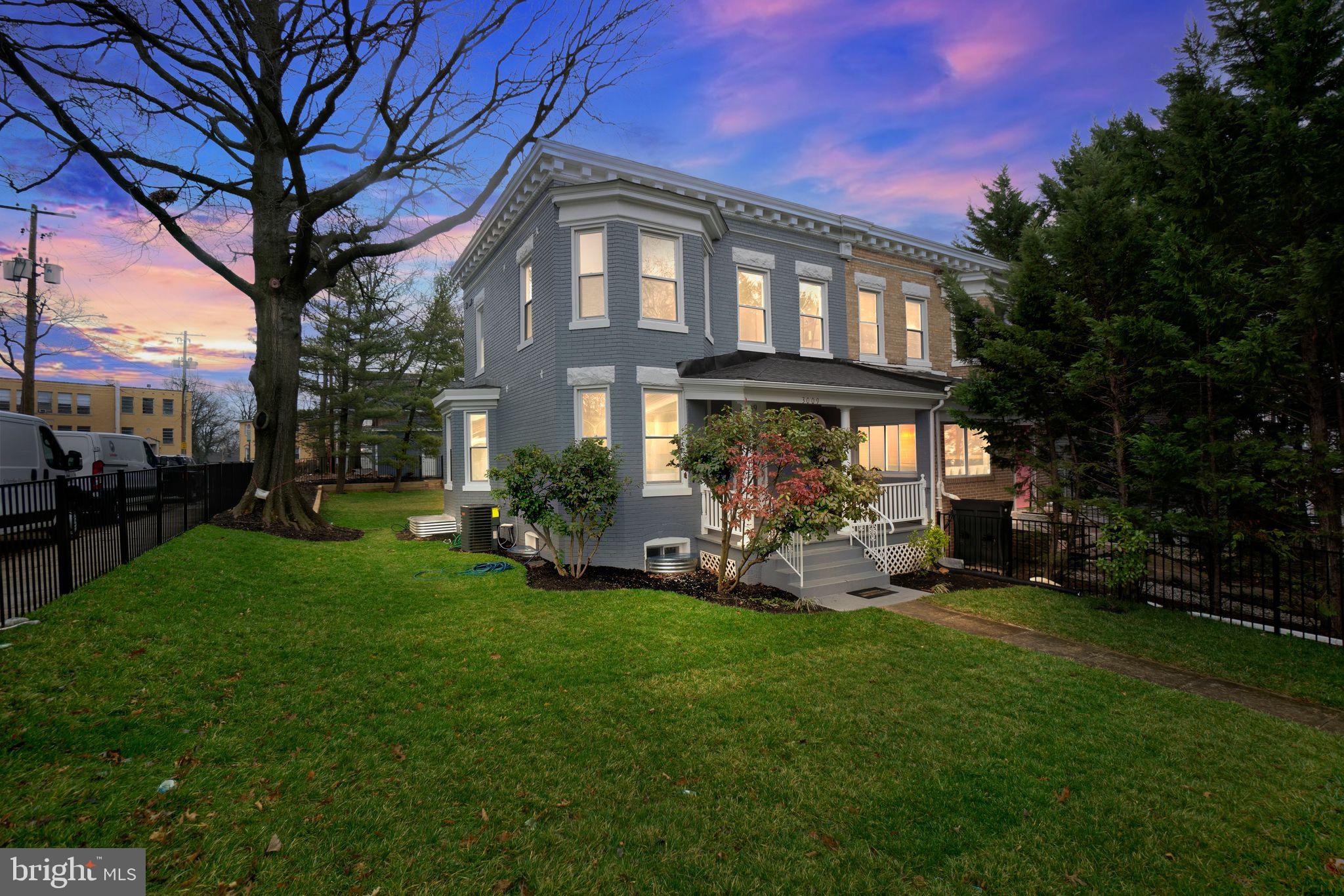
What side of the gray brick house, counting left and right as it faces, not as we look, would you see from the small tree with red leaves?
front

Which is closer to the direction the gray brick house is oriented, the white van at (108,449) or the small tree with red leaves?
the small tree with red leaves

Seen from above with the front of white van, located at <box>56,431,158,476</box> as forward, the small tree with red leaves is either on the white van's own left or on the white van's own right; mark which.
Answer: on the white van's own right

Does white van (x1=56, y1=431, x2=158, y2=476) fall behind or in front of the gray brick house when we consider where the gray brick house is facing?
behind

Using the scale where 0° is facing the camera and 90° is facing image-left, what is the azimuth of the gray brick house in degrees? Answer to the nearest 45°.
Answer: approximately 315°

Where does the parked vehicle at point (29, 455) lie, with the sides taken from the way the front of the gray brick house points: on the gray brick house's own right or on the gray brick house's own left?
on the gray brick house's own right

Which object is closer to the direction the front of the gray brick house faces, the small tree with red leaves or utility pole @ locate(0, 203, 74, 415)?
the small tree with red leaves

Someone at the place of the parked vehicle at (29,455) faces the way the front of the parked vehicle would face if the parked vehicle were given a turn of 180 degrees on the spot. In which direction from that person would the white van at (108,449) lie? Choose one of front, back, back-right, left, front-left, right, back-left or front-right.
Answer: back-right
